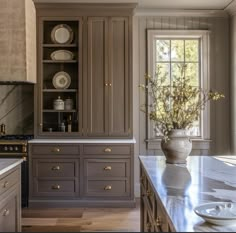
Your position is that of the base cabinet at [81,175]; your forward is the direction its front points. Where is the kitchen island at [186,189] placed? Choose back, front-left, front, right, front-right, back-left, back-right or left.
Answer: front

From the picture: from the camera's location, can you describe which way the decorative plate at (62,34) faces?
facing the viewer

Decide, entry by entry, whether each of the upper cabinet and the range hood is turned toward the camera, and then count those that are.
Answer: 2

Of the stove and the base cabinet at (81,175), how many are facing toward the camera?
2

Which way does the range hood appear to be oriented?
toward the camera

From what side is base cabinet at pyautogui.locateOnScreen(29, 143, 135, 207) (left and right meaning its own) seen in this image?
front

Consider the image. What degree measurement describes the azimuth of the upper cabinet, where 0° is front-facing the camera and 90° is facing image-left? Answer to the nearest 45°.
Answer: approximately 0°

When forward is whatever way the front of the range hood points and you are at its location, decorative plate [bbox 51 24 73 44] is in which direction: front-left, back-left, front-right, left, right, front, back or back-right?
back-left
